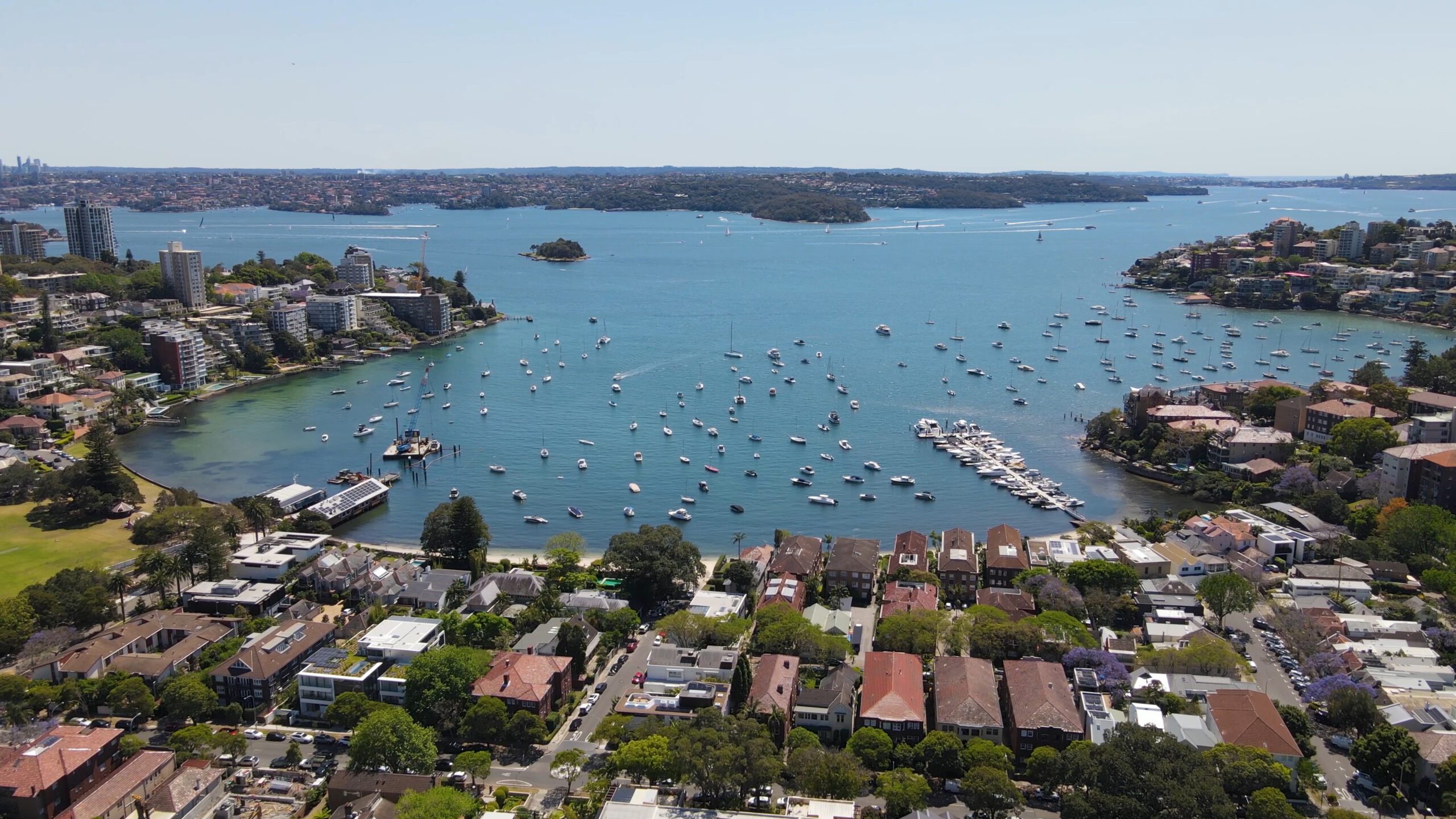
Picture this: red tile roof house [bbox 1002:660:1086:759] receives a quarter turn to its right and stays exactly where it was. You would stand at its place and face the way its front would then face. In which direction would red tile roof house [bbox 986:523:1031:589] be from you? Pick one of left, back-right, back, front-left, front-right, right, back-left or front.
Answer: right

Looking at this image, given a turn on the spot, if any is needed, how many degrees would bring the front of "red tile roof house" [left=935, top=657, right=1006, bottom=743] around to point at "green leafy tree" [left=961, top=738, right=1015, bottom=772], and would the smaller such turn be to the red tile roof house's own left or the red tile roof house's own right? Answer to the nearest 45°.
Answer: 0° — it already faces it

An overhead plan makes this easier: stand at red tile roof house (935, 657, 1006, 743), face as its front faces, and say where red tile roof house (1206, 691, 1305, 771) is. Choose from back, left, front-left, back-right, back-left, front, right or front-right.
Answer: left

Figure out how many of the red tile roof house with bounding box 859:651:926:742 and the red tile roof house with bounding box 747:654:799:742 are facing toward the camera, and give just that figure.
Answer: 2

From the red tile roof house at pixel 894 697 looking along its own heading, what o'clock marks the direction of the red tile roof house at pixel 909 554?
the red tile roof house at pixel 909 554 is roughly at 6 o'clock from the red tile roof house at pixel 894 697.

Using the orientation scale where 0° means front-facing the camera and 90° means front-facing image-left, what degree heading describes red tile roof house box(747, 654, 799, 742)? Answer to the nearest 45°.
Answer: approximately 0°

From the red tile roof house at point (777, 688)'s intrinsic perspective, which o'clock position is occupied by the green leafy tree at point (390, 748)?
The green leafy tree is roughly at 2 o'clock from the red tile roof house.

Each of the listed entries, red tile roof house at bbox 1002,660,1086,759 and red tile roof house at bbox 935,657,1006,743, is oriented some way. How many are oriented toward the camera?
2

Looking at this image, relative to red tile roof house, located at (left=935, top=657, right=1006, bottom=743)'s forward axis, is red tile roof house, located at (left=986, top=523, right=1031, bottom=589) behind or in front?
behind

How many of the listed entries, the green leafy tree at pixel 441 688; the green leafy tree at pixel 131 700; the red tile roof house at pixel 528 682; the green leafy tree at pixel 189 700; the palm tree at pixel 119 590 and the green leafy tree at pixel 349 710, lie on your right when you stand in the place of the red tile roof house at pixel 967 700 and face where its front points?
6

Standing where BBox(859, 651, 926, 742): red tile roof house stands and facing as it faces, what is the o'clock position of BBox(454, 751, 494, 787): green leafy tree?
The green leafy tree is roughly at 2 o'clock from the red tile roof house.

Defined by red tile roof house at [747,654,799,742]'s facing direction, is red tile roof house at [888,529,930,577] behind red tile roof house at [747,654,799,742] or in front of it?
behind

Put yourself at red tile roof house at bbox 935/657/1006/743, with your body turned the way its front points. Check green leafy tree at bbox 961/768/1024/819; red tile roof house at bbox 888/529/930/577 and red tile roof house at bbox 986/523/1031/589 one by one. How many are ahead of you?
1

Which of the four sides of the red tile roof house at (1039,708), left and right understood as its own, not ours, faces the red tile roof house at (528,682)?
right
